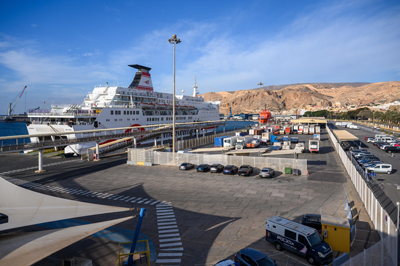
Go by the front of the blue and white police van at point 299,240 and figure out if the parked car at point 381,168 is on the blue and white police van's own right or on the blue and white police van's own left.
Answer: on the blue and white police van's own left

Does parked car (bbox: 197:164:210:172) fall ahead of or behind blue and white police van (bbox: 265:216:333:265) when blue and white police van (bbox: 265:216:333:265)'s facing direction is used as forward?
behind

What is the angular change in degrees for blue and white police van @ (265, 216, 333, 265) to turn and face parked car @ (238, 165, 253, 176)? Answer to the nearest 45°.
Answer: approximately 135° to its left

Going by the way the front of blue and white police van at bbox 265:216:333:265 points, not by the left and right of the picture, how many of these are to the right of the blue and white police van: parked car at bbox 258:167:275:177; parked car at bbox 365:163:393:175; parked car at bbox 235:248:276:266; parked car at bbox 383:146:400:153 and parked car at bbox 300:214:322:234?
1

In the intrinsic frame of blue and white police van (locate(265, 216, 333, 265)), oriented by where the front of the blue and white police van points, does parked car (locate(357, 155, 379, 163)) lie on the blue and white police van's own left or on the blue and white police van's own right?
on the blue and white police van's own left

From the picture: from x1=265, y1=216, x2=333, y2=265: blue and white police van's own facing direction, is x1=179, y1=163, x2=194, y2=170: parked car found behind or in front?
behind

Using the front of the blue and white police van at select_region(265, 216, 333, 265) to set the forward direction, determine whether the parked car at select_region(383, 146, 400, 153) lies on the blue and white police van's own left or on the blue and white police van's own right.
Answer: on the blue and white police van's own left

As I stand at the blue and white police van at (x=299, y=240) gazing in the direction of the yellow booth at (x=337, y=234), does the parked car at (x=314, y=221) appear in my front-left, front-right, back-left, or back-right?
front-left

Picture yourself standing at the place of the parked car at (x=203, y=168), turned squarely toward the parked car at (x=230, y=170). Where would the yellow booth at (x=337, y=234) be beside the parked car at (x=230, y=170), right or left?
right

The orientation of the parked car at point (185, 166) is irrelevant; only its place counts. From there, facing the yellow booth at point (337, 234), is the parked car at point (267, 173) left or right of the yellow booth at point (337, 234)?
left

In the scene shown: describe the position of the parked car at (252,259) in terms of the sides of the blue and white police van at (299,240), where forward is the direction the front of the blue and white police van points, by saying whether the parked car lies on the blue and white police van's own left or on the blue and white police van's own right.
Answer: on the blue and white police van's own right

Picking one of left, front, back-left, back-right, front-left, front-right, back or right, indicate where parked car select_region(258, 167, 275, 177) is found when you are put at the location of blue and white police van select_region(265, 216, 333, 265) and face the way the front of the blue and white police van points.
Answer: back-left

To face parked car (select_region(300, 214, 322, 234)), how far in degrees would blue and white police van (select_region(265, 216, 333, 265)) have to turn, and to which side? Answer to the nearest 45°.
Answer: approximately 135° to its left

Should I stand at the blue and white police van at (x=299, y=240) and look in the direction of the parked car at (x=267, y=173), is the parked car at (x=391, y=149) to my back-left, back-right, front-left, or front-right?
front-right
